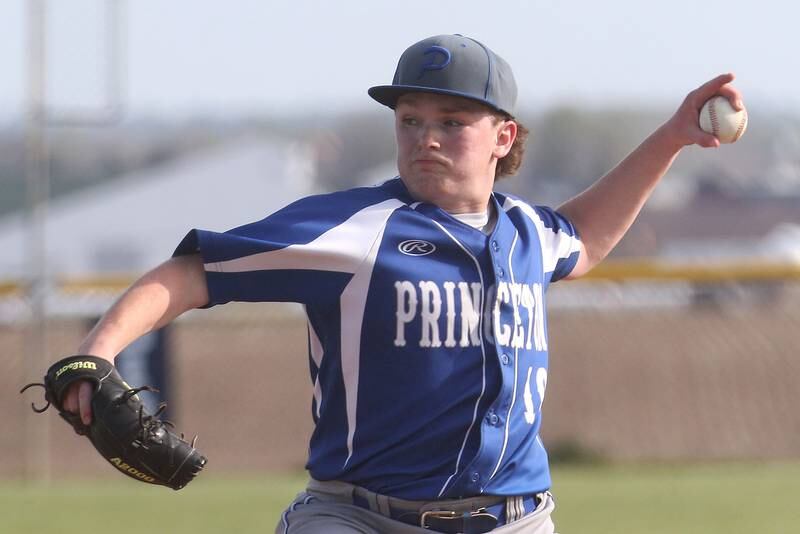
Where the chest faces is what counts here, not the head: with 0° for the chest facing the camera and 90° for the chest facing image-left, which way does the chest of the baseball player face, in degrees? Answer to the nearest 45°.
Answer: approximately 315°

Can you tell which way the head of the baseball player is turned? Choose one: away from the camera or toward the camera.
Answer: toward the camera

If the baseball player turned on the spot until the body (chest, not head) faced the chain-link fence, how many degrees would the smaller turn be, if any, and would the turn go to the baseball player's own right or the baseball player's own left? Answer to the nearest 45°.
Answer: approximately 135° to the baseball player's own left
